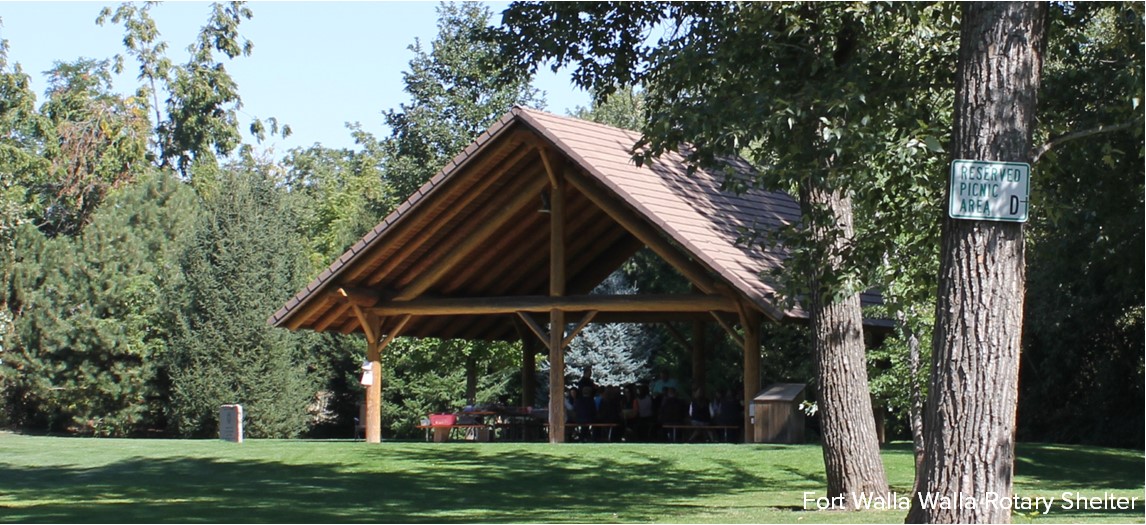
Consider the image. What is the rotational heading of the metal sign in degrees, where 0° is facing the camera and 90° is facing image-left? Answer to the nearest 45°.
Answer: approximately 0°

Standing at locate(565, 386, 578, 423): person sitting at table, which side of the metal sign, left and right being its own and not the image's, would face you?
back

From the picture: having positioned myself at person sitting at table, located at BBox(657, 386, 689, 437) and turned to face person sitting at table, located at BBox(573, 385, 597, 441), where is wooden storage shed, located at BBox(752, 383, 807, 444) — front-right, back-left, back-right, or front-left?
back-left

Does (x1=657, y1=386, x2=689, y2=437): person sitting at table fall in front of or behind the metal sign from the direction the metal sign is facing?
behind
